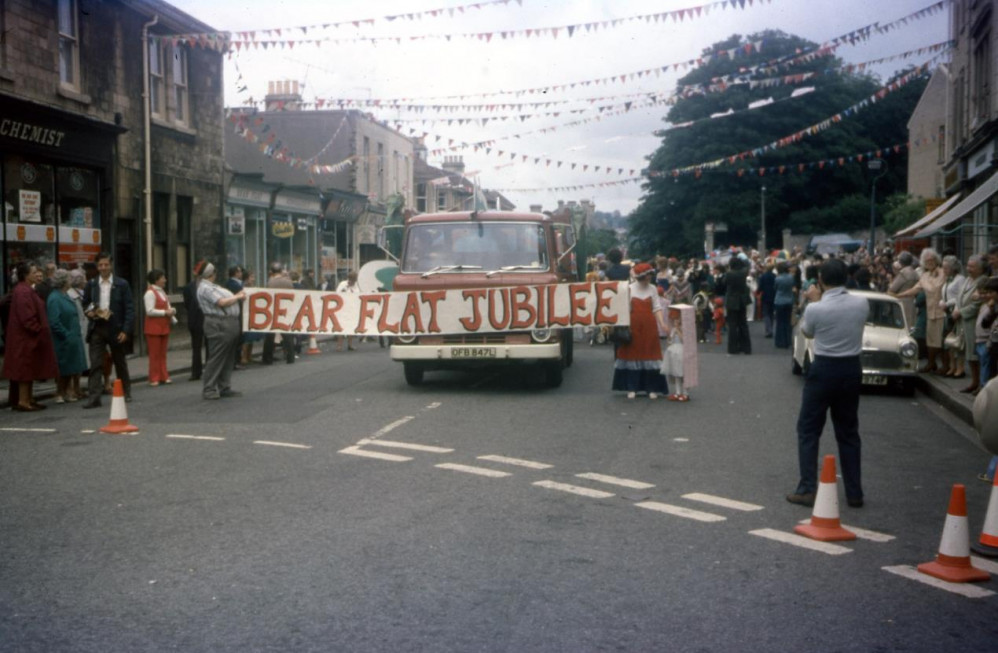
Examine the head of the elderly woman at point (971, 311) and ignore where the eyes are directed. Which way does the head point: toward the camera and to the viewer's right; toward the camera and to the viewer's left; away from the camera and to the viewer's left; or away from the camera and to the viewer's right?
toward the camera and to the viewer's left

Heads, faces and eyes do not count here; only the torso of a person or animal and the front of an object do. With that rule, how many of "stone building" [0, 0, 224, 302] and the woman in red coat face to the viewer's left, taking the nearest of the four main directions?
0

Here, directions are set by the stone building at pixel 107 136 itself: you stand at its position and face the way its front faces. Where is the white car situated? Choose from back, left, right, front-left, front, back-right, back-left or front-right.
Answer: front

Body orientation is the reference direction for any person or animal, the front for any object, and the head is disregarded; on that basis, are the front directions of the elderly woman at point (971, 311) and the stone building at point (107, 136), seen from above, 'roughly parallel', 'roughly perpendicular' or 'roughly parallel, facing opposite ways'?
roughly parallel, facing opposite ways

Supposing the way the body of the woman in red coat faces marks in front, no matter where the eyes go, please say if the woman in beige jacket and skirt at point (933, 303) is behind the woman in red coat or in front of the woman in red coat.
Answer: in front

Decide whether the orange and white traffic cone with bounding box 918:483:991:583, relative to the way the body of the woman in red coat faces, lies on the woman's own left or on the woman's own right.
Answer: on the woman's own right

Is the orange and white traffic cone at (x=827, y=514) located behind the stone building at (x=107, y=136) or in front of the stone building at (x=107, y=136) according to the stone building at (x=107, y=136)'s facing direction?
in front

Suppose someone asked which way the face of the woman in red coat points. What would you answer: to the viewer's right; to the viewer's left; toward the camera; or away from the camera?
to the viewer's right

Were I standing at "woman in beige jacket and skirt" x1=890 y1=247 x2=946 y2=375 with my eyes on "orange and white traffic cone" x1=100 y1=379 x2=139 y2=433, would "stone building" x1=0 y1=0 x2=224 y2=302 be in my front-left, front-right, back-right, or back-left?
front-right

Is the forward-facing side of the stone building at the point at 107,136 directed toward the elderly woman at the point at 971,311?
yes

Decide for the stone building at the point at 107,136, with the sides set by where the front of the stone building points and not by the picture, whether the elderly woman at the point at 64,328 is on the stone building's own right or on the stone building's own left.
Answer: on the stone building's own right

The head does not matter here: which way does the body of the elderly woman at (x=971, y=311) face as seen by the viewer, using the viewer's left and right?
facing to the left of the viewer

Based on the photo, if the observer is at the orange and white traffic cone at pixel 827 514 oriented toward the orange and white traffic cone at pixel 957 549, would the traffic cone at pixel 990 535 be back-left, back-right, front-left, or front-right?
front-left

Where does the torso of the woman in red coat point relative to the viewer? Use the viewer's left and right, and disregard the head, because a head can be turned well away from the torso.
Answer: facing to the right of the viewer

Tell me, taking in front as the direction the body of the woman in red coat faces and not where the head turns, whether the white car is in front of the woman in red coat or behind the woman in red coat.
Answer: in front

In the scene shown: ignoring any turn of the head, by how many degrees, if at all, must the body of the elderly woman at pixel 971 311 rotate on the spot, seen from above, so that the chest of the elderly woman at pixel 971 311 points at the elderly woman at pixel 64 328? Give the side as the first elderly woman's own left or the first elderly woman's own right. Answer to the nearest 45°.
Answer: approximately 45° to the first elderly woman's own left
